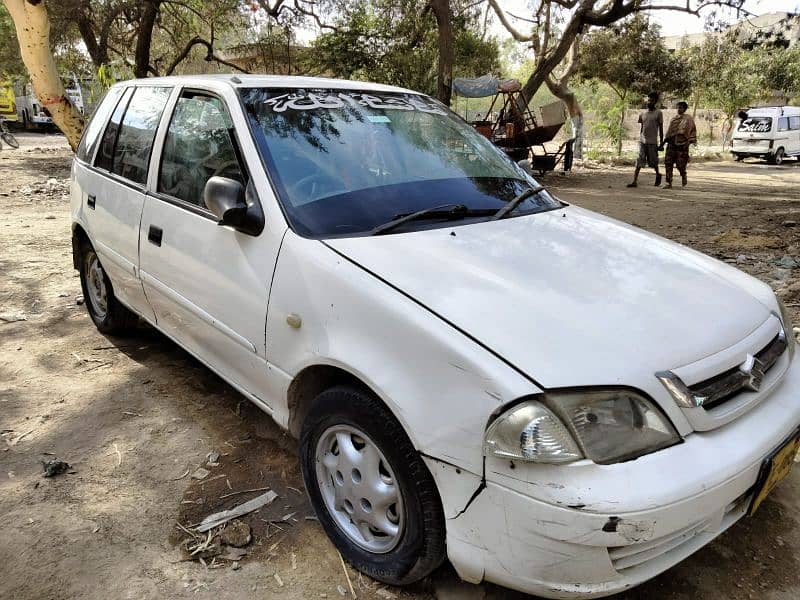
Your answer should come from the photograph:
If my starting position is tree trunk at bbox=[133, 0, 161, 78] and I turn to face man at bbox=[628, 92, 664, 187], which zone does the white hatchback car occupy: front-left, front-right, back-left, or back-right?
front-right

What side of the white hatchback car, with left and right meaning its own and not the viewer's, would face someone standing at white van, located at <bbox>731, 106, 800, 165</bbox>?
left

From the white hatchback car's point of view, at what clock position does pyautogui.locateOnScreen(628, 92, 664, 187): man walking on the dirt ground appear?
The man walking on the dirt ground is roughly at 8 o'clock from the white hatchback car.

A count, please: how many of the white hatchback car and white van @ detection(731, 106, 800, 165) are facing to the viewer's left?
0

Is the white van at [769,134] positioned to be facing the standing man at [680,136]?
no

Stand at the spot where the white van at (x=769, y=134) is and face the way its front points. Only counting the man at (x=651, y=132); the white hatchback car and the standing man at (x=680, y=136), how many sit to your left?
0

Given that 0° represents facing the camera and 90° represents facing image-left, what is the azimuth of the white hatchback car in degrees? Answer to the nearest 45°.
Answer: approximately 315°

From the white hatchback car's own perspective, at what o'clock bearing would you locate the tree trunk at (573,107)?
The tree trunk is roughly at 8 o'clock from the white hatchback car.

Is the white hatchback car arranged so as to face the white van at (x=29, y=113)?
no

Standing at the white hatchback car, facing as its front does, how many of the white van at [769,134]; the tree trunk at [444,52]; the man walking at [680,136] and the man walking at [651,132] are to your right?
0

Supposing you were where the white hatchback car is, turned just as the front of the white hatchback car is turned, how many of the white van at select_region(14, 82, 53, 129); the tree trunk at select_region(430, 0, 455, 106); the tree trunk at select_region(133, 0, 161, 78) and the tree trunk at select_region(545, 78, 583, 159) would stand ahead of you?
0

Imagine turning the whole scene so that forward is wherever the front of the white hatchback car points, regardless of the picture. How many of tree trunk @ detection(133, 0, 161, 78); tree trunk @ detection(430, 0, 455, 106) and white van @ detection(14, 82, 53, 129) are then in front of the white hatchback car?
0

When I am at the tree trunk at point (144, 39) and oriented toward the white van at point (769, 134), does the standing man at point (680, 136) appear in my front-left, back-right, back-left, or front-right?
front-right
